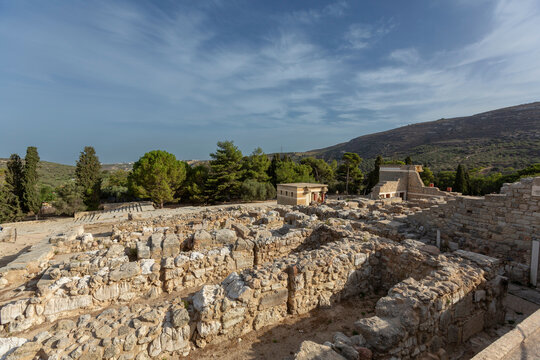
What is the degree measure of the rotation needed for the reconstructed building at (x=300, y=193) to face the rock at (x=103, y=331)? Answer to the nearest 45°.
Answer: approximately 45° to its right

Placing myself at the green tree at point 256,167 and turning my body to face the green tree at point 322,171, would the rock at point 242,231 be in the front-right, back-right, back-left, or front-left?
back-right

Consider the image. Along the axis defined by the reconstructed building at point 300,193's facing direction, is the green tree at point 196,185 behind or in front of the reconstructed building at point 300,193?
behind

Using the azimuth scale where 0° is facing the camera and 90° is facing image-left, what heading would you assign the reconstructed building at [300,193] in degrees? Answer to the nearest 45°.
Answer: approximately 315°

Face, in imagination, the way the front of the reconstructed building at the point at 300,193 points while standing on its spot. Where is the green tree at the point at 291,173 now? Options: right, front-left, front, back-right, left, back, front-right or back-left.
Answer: back-left

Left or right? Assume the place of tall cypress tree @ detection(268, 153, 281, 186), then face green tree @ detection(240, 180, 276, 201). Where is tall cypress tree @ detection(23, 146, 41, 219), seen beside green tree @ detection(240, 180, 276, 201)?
right

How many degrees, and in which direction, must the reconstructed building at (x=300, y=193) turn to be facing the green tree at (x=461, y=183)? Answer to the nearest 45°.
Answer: approximately 45° to its left

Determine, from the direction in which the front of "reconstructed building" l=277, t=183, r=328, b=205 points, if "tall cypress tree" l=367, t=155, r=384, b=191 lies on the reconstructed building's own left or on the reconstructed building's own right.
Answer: on the reconstructed building's own left

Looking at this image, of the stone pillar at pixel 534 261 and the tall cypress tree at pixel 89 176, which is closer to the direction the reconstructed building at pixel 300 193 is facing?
the stone pillar

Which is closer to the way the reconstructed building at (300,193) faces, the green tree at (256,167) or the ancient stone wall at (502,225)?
the ancient stone wall

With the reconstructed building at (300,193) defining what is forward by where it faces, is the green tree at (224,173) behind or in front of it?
behind

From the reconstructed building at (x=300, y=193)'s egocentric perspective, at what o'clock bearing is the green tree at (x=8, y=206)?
The green tree is roughly at 4 o'clock from the reconstructed building.

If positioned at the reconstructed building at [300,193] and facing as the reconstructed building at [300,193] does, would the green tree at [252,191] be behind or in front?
behind
